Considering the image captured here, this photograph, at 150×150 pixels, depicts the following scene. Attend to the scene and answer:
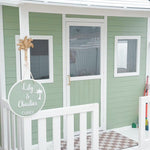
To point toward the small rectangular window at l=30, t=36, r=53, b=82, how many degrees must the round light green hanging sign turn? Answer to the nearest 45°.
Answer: approximately 180°

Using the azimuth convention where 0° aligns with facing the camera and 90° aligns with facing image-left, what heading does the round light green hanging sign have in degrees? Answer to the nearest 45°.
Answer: approximately 0°

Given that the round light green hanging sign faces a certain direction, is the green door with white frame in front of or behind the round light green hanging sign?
behind

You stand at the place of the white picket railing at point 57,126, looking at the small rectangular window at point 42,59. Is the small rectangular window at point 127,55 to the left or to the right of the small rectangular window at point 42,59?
right

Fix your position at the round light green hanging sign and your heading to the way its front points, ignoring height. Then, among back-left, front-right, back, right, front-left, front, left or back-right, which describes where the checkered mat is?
back-left

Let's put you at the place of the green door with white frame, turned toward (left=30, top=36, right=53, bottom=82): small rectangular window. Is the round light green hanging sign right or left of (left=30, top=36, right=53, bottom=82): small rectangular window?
left
